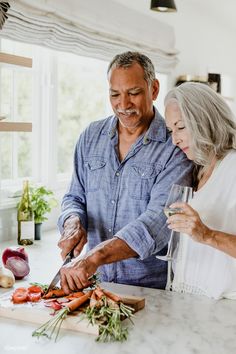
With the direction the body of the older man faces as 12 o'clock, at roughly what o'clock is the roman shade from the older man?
The roman shade is roughly at 4 o'clock from the older man.

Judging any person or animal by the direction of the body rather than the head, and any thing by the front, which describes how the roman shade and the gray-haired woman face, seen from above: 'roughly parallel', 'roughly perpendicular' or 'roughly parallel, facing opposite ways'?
roughly perpendicular

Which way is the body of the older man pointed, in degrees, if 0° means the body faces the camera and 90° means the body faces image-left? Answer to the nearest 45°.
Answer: approximately 45°

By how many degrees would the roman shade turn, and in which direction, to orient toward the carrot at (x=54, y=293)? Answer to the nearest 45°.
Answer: approximately 45° to its right

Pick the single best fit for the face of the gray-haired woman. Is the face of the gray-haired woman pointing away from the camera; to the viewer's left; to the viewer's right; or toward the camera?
to the viewer's left

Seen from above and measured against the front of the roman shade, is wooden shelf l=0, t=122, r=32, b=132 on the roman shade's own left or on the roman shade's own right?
on the roman shade's own right
